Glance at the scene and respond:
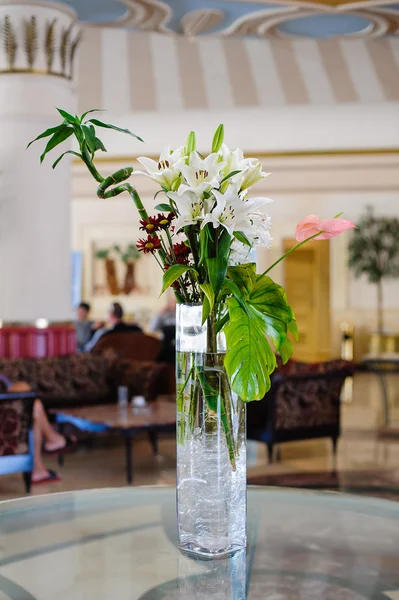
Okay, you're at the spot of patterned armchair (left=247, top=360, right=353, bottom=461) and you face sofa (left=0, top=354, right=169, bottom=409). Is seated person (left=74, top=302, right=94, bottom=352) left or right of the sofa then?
right

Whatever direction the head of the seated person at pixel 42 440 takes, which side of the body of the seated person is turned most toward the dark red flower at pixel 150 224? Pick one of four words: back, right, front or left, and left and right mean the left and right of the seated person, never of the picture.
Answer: right

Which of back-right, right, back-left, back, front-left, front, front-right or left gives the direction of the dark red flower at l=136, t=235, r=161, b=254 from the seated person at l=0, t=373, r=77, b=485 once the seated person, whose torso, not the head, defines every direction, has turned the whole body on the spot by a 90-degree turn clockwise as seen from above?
front

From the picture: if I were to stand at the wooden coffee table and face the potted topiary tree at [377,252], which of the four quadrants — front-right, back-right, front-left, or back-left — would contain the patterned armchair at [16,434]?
back-left

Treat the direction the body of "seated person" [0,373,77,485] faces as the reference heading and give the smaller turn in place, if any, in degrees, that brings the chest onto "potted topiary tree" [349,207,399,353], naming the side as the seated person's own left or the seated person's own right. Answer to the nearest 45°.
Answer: approximately 45° to the seated person's own left

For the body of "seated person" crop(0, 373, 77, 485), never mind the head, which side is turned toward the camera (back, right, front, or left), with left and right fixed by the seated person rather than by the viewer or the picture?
right

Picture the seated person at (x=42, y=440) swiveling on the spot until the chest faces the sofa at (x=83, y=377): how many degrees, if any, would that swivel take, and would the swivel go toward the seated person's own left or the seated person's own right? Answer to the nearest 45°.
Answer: approximately 90° to the seated person's own left

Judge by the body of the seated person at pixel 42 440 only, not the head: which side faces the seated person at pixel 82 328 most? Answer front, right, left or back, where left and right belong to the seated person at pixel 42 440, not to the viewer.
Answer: left

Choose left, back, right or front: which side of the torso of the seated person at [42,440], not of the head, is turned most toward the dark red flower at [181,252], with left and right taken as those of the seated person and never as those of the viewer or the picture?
right

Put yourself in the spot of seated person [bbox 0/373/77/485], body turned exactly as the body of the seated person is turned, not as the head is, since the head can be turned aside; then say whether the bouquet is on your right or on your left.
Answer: on your right

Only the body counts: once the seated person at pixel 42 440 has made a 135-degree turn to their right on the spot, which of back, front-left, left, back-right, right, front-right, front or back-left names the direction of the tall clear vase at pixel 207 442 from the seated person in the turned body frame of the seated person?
front-left
